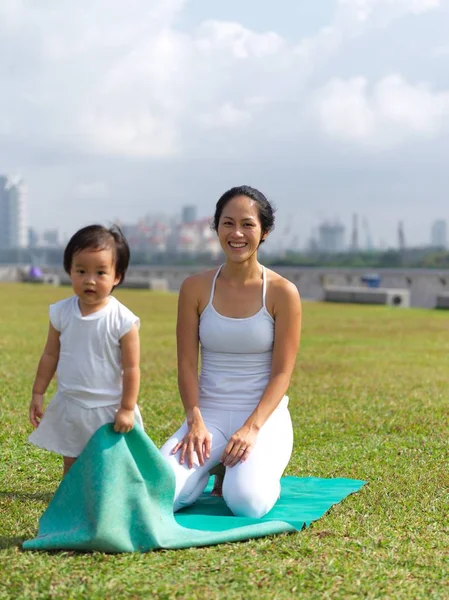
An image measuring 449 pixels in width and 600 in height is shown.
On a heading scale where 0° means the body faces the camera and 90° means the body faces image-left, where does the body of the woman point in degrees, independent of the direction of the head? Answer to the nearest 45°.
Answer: approximately 0°

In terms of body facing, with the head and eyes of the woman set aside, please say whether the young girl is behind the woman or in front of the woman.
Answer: in front
